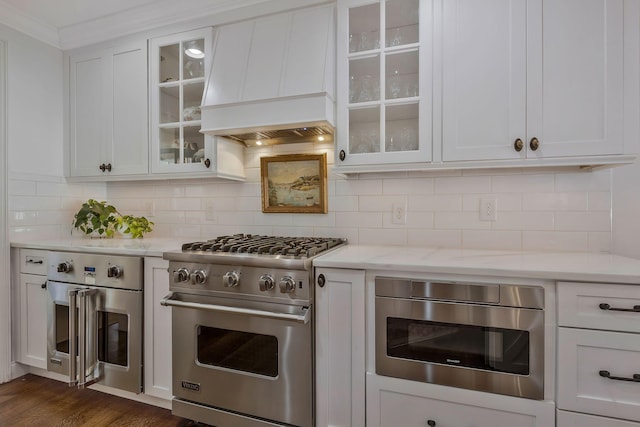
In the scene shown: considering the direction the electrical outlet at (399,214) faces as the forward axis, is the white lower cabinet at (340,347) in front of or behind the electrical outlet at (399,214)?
in front

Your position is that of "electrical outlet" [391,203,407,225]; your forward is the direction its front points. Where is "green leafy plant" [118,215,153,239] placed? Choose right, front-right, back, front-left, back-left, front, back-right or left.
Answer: right

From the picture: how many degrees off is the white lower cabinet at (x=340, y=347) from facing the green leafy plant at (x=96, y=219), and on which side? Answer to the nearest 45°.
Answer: approximately 135° to its right

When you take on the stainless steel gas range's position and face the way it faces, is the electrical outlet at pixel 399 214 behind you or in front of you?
behind

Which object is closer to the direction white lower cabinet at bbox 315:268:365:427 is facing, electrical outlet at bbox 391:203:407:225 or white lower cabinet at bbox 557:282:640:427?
the white lower cabinet

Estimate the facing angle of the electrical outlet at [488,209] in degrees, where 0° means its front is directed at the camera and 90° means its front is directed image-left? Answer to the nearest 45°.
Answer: approximately 0°

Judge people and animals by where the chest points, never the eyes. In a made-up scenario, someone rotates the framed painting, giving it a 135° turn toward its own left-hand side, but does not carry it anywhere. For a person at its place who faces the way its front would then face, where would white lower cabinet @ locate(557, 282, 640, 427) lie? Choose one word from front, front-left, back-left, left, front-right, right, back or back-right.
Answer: front-right

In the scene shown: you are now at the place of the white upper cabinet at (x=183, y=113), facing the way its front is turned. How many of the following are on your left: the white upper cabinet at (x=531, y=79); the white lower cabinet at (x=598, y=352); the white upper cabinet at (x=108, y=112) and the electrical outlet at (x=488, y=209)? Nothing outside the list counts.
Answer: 3

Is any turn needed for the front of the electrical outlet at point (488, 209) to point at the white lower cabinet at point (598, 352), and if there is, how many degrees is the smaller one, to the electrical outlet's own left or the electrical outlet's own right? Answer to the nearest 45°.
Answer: approximately 45° to the electrical outlet's own left
